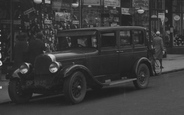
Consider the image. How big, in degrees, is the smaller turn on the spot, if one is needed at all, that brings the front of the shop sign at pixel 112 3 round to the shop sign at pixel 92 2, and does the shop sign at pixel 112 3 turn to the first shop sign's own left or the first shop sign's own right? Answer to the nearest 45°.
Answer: approximately 45° to the first shop sign's own right

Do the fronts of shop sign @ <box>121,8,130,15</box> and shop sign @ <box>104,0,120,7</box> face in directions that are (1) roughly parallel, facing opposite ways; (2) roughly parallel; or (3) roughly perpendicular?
roughly parallel

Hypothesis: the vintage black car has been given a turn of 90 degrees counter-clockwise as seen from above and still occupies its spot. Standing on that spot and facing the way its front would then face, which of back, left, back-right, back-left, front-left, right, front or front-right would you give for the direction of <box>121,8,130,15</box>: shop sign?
back-left

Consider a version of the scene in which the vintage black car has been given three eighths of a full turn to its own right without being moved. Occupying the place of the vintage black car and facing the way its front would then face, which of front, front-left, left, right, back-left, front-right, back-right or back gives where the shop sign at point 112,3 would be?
front

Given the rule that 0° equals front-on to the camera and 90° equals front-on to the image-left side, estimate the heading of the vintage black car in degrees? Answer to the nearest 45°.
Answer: approximately 45°

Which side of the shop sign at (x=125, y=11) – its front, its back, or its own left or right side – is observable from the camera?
front

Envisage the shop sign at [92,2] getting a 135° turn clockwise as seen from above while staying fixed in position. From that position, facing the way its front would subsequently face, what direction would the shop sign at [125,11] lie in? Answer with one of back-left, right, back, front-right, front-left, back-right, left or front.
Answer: right

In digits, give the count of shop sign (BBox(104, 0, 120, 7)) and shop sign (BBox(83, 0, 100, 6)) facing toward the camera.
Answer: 2

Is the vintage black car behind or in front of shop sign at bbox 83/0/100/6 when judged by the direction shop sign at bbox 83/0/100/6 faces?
in front

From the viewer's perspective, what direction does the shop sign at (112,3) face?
toward the camera

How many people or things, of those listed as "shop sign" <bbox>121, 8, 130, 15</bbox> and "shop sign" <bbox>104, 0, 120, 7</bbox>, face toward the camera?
2
